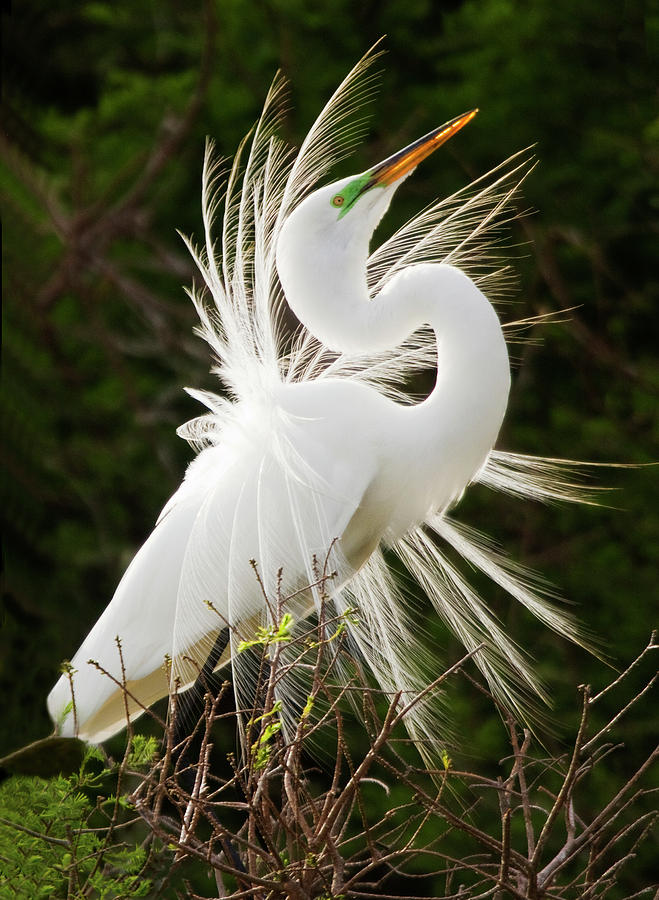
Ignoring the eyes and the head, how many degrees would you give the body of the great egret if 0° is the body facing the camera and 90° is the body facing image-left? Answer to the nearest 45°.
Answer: approximately 270°
